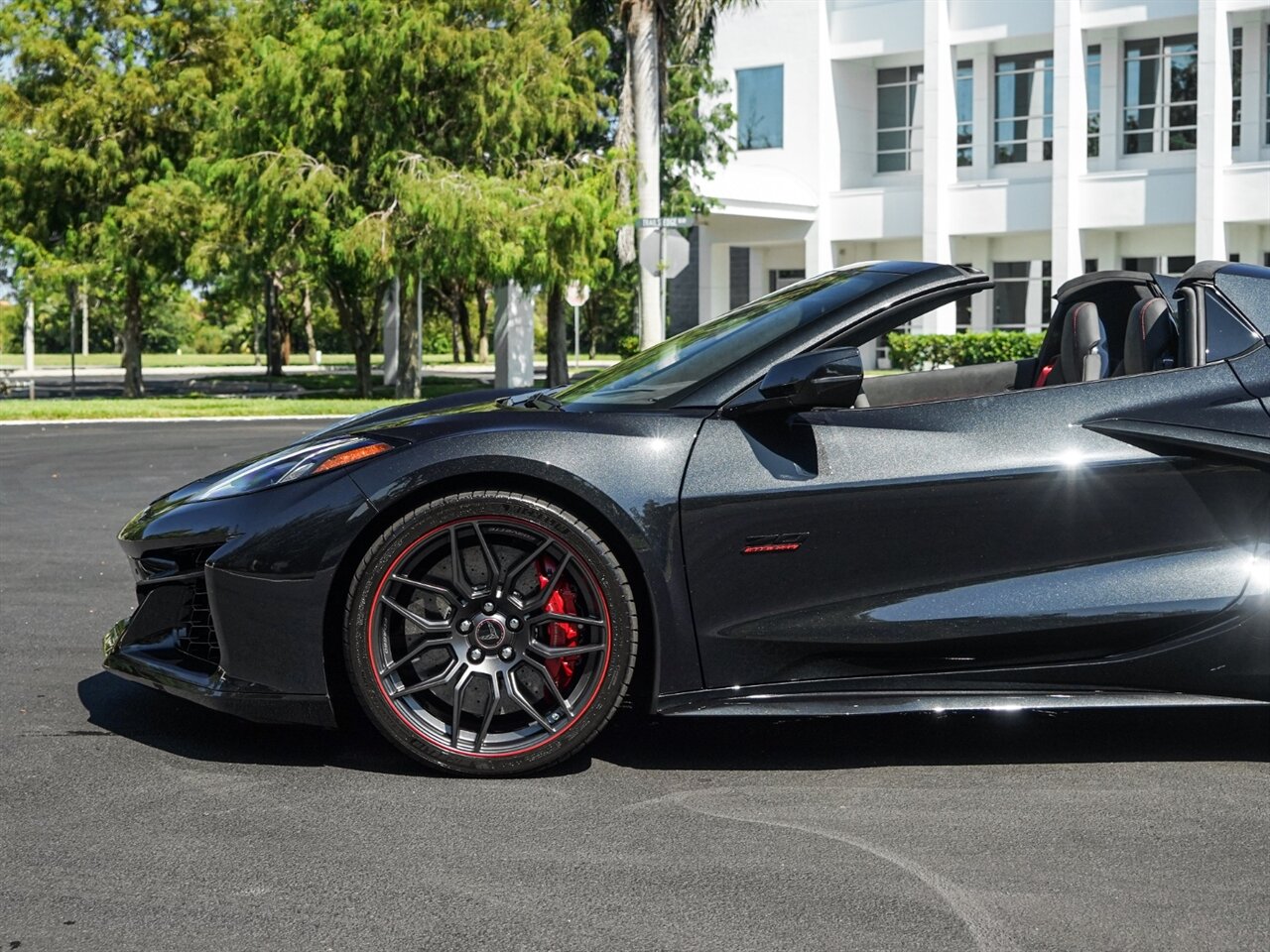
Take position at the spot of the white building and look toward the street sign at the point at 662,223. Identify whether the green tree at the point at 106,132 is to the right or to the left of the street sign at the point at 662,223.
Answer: right

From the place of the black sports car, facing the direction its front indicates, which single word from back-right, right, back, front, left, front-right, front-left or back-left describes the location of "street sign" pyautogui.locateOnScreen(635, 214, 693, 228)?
right

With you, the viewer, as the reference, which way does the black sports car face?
facing to the left of the viewer

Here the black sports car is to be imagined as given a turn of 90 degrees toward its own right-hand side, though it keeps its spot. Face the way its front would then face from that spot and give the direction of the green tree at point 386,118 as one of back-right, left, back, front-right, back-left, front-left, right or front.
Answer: front

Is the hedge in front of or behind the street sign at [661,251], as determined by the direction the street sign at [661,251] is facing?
in front

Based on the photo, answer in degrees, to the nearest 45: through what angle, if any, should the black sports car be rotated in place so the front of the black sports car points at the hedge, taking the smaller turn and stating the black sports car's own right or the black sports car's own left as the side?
approximately 90° to the black sports car's own right

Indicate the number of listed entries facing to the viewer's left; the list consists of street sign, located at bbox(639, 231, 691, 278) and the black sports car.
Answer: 1

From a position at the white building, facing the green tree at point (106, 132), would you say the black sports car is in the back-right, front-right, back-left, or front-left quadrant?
front-left

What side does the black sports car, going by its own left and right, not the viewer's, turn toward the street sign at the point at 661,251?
right

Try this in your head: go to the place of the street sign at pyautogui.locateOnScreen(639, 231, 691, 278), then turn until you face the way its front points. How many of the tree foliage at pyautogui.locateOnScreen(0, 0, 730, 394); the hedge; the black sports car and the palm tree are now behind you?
1

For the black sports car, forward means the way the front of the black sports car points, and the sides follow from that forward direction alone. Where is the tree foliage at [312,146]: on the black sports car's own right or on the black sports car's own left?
on the black sports car's own right

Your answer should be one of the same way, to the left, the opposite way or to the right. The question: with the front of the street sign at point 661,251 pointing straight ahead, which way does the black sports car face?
to the left

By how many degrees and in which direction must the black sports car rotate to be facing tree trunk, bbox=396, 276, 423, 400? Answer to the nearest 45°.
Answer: approximately 90° to its right

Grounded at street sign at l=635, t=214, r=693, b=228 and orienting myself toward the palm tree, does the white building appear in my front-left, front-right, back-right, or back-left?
front-right

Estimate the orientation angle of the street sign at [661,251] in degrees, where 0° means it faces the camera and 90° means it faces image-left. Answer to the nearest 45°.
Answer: approximately 180°
